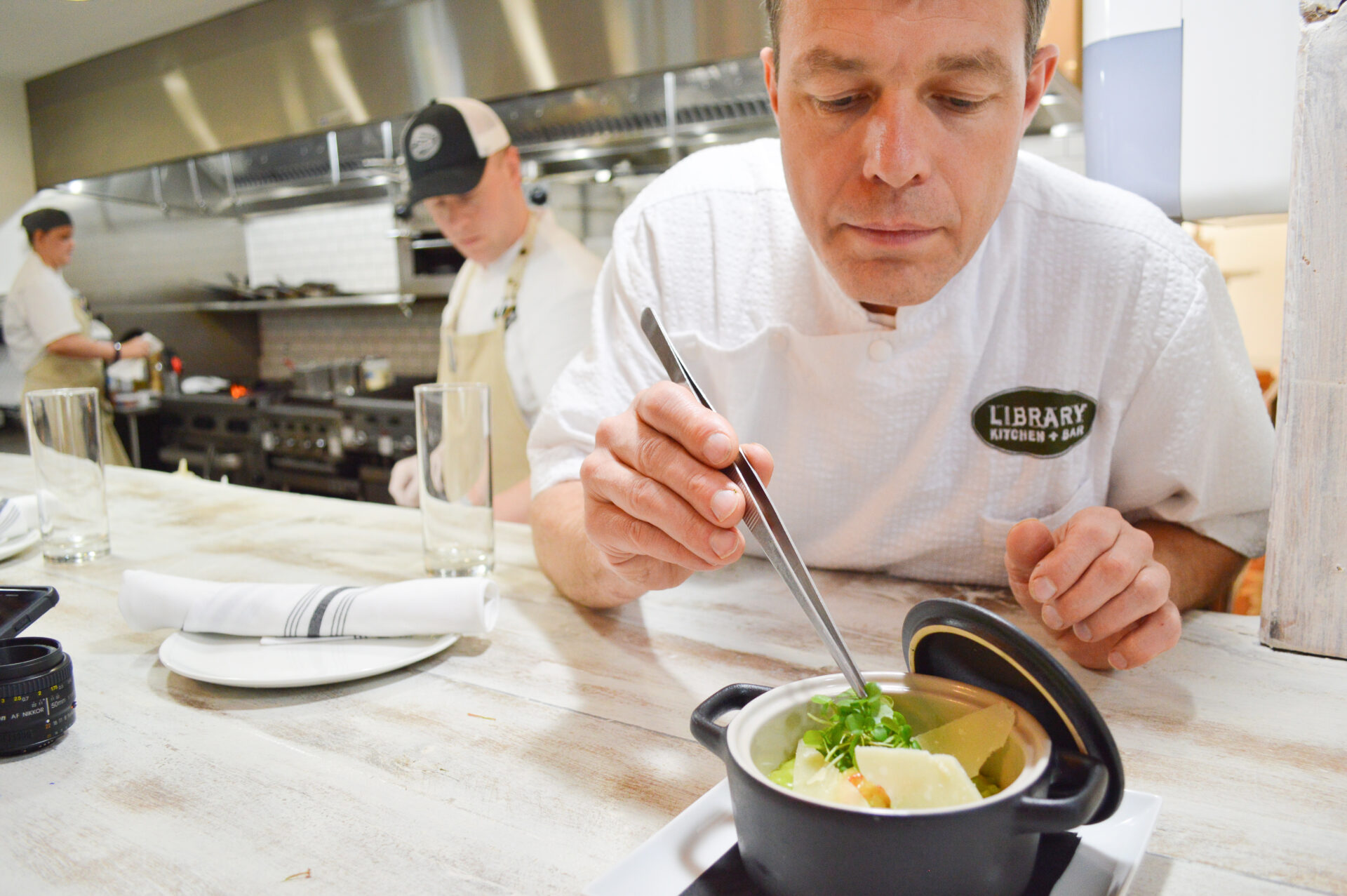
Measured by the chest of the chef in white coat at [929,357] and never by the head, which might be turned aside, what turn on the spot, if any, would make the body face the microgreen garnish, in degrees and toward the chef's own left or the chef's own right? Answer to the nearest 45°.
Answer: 0° — they already face it

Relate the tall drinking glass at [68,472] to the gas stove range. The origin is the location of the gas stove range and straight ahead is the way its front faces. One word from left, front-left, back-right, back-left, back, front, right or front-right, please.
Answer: front

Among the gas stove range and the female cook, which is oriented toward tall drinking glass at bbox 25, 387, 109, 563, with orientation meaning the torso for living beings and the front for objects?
the gas stove range

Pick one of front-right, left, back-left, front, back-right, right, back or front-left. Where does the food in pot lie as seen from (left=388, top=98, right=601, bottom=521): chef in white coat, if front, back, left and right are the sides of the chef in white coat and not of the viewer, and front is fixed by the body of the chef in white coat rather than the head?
front-left

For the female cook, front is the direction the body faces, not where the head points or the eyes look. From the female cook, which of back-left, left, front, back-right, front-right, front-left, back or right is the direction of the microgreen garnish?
right

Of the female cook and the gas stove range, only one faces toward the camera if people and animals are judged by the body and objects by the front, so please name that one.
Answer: the gas stove range

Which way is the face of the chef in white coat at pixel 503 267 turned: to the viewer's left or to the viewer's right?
to the viewer's left

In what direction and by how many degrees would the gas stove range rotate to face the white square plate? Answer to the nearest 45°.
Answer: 0° — it already faces it

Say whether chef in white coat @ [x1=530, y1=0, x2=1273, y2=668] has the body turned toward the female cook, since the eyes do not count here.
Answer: no

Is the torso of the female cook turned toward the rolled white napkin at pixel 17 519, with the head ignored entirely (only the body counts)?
no

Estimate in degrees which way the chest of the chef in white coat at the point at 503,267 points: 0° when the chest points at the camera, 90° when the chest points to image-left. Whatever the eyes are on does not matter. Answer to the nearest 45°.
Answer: approximately 45°

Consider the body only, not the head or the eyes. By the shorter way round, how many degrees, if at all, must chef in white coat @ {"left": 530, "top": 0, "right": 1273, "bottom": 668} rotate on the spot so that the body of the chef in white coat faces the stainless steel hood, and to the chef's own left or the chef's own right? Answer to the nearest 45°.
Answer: approximately 135° to the chef's own right

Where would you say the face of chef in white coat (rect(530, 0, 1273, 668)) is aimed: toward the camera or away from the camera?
toward the camera

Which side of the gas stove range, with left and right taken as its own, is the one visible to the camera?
front

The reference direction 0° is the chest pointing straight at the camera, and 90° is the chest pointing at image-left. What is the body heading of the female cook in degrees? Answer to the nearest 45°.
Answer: approximately 270°

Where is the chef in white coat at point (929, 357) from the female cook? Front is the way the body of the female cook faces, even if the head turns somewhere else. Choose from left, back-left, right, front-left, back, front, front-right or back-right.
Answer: right

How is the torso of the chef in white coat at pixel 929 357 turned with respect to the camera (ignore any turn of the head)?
toward the camera
